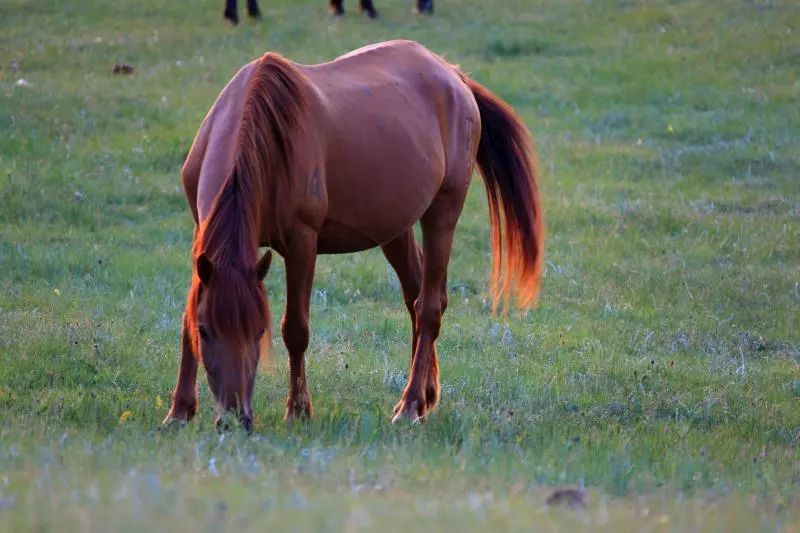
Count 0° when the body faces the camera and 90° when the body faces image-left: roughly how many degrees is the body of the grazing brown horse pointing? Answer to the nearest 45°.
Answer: approximately 45°
